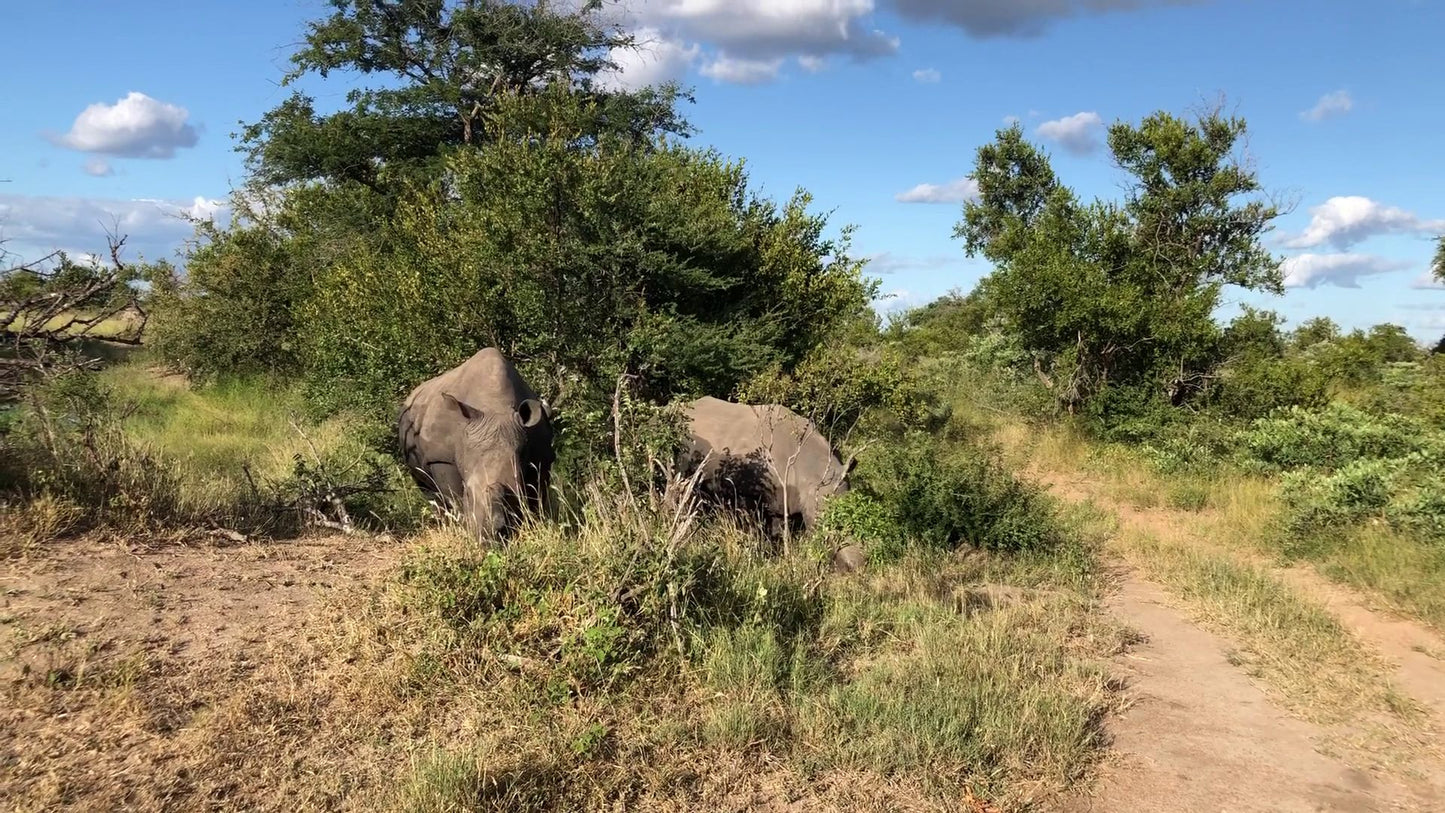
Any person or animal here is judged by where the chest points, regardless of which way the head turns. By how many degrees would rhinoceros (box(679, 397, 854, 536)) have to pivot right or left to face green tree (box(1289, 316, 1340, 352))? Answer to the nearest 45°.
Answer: approximately 45° to its left

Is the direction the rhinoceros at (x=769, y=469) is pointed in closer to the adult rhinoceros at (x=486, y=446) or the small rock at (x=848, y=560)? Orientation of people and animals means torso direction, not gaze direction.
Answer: the small rock

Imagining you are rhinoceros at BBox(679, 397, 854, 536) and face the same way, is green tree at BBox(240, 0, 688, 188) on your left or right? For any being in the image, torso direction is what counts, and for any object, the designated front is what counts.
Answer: on your left

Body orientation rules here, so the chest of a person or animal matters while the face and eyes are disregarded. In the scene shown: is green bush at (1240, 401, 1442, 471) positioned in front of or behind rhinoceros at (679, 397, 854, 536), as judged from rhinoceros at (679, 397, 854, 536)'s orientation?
in front

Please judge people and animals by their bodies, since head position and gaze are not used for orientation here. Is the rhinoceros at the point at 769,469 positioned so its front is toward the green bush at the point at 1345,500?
yes

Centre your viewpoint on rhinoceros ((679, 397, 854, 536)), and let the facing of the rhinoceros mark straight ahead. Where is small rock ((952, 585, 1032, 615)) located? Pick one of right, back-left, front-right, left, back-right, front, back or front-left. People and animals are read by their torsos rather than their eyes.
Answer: front-right

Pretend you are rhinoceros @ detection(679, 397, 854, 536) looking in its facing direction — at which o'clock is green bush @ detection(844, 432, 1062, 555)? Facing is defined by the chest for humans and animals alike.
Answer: The green bush is roughly at 12 o'clock from the rhinoceros.

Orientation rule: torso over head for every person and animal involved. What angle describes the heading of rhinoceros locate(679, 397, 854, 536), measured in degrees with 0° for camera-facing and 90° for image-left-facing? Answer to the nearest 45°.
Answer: approximately 270°

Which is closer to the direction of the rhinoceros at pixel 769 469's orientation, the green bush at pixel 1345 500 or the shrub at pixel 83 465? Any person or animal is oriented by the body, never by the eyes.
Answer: the green bush

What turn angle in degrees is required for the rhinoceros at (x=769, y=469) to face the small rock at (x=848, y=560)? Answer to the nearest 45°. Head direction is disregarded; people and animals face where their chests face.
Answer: approximately 45° to its right

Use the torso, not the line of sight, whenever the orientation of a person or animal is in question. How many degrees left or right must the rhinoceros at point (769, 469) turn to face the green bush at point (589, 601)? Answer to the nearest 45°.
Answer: approximately 90° to its right

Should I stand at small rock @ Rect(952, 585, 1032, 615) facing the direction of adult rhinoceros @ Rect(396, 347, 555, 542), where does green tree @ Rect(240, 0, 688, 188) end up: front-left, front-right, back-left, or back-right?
front-right

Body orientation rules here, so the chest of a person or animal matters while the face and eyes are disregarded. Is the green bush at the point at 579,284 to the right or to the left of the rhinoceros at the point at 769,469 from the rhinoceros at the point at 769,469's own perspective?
on its left

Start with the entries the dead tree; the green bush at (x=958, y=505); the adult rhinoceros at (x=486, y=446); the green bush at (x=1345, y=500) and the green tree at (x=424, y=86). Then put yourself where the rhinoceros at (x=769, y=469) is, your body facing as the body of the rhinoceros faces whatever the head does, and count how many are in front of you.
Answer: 2
